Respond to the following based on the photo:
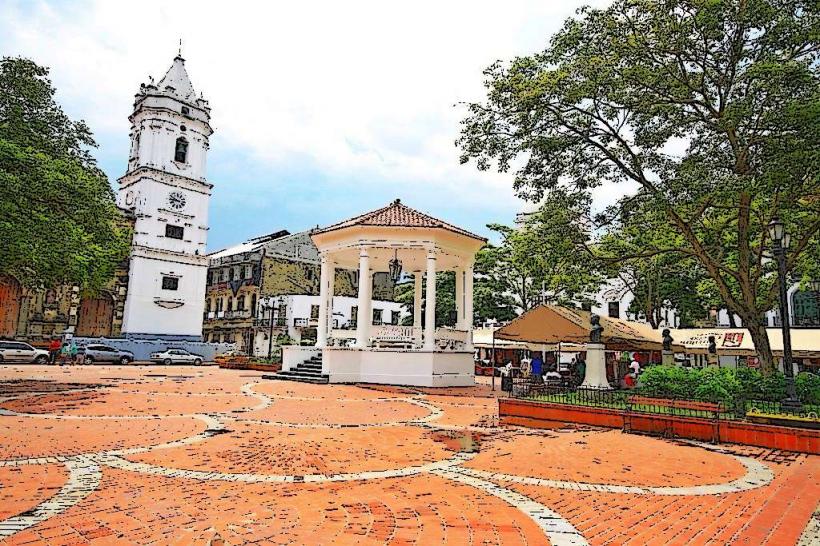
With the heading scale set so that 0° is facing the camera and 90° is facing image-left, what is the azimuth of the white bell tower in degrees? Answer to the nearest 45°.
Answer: approximately 0°

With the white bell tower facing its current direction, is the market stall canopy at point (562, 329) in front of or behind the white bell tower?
in front

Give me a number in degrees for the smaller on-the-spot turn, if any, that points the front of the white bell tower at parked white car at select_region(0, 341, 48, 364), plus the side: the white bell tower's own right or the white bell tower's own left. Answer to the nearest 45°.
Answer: approximately 45° to the white bell tower's own right

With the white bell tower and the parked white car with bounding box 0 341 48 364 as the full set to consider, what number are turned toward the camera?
1

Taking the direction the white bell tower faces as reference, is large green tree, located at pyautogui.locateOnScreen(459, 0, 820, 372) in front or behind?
in front
